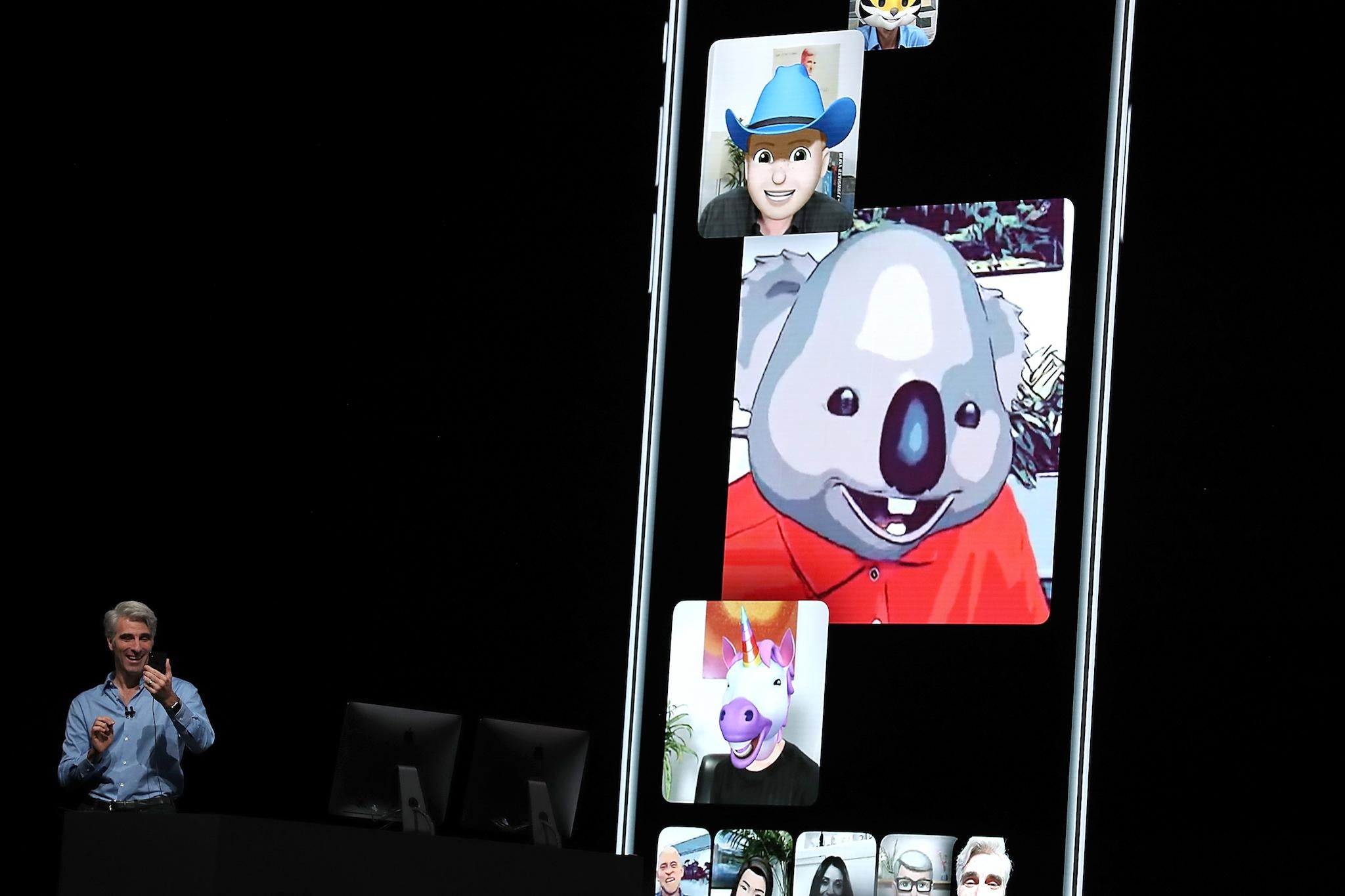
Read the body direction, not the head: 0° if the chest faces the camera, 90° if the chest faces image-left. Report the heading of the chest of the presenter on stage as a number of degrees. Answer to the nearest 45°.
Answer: approximately 0°

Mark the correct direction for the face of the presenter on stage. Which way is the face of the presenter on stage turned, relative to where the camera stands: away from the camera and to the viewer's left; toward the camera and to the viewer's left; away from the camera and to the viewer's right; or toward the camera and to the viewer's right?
toward the camera and to the viewer's right

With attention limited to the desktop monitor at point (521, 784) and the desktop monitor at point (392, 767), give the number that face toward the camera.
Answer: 0

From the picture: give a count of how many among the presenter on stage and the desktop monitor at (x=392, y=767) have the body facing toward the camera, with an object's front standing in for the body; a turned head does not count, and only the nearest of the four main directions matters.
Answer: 1

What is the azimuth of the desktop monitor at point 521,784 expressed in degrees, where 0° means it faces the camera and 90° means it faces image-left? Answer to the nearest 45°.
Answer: approximately 135°

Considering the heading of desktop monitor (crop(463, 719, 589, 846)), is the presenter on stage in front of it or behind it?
in front

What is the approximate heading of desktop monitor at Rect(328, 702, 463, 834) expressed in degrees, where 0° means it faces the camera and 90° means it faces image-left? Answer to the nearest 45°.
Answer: approximately 135°

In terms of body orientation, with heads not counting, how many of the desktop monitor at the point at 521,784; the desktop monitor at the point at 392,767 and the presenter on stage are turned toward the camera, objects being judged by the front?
1

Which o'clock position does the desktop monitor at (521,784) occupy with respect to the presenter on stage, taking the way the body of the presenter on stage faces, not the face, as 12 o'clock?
The desktop monitor is roughly at 10 o'clock from the presenter on stage.

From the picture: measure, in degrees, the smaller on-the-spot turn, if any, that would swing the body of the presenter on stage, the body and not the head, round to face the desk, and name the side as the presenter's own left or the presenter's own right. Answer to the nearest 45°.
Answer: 0° — they already face it
